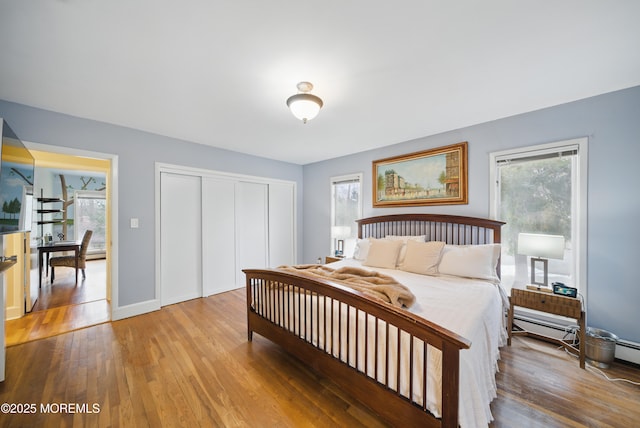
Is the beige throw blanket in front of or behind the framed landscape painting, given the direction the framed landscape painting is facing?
in front

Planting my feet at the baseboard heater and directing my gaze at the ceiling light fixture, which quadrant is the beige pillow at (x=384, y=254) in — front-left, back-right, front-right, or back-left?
front-right

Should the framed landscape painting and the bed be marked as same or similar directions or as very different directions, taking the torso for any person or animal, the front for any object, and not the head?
same or similar directions

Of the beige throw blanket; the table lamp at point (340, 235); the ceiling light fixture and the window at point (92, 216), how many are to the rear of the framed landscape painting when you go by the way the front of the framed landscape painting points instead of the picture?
0

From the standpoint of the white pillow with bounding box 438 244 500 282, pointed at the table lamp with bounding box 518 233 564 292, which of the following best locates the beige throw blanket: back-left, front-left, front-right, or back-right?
back-right

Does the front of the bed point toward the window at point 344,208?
no

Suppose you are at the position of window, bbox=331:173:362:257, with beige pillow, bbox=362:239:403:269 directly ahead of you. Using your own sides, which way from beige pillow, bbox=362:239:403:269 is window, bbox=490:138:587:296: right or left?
left

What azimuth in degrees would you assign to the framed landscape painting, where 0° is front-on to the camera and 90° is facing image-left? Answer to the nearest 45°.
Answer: approximately 45°

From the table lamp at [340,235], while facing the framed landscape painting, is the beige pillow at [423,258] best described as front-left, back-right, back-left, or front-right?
front-right

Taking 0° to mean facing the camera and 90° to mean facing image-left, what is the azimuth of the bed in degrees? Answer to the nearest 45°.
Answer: approximately 45°

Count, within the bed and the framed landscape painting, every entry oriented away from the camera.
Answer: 0

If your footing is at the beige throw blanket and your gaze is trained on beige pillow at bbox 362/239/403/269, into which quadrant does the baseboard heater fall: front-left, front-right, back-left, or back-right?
front-right
